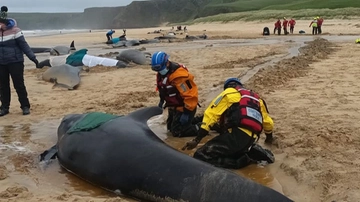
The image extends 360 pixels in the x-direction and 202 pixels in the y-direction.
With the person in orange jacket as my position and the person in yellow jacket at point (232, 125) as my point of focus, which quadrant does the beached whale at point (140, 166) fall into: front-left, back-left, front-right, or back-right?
front-right

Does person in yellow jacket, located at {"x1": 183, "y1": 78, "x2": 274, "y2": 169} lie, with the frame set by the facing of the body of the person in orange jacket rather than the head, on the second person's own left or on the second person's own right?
on the second person's own left

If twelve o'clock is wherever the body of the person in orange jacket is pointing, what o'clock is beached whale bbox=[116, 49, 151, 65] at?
The beached whale is roughly at 4 o'clock from the person in orange jacket.

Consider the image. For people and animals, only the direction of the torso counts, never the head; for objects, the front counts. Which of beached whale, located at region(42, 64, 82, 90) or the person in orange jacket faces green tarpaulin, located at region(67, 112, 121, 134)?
the person in orange jacket

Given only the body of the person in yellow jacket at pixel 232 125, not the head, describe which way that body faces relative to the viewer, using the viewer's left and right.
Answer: facing away from the viewer and to the left of the viewer

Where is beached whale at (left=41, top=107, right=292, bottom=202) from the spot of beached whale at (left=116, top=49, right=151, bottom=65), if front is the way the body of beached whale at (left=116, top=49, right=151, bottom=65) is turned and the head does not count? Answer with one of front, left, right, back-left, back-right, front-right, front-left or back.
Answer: left

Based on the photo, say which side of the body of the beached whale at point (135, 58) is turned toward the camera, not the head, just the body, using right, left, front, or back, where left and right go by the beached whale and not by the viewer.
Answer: left

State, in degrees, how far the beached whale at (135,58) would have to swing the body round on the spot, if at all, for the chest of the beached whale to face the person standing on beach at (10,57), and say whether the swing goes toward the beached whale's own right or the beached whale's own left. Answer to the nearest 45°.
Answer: approximately 90° to the beached whale's own left

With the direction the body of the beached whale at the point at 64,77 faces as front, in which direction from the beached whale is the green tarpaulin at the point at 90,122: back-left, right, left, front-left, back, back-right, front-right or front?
left

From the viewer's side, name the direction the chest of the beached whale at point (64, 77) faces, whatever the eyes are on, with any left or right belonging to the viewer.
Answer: facing to the left of the viewer

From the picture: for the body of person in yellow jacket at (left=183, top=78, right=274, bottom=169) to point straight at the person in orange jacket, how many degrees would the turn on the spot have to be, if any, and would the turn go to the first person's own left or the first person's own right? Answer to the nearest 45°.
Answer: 0° — they already face them
